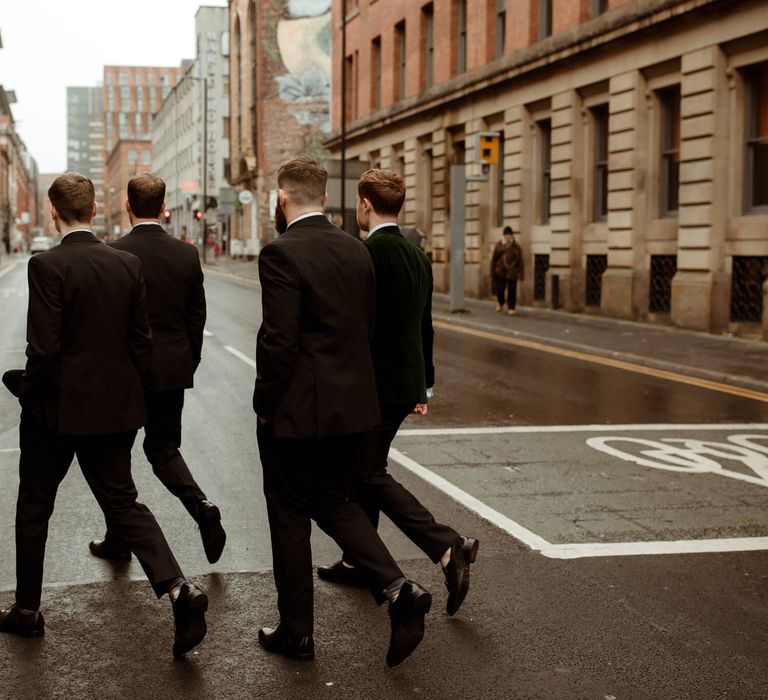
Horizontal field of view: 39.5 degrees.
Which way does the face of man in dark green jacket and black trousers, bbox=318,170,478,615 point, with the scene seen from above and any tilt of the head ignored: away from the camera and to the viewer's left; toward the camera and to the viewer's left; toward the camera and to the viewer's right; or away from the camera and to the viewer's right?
away from the camera and to the viewer's left

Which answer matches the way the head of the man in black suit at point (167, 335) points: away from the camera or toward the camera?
away from the camera

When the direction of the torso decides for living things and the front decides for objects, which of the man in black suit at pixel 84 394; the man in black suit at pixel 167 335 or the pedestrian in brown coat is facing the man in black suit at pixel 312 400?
the pedestrian in brown coat

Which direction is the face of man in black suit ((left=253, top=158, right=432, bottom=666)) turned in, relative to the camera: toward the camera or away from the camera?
away from the camera

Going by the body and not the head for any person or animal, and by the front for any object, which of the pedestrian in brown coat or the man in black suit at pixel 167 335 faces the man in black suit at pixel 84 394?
the pedestrian in brown coat

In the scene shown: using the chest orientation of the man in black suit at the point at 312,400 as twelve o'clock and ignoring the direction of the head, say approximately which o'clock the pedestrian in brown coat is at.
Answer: The pedestrian in brown coat is roughly at 2 o'clock from the man in black suit.

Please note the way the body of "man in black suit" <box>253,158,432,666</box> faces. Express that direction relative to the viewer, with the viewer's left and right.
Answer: facing away from the viewer and to the left of the viewer

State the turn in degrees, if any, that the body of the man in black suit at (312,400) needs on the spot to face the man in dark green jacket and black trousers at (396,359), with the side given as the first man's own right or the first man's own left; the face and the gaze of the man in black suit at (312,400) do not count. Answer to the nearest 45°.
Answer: approximately 90° to the first man's own right

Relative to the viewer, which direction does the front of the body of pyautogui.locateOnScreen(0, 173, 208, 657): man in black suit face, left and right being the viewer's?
facing away from the viewer and to the left of the viewer

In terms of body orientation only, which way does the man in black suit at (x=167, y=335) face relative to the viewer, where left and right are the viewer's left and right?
facing away from the viewer and to the left of the viewer

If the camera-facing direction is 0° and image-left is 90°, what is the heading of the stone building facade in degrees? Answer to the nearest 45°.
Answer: approximately 45°

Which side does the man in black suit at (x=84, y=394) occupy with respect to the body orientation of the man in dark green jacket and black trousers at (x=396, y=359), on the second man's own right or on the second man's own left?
on the second man's own left

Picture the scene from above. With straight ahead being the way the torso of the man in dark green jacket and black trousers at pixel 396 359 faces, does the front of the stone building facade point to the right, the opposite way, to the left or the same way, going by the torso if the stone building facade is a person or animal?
to the left
